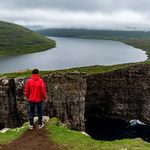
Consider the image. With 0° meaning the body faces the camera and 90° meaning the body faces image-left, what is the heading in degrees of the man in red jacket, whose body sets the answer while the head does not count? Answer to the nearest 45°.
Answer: approximately 180°
